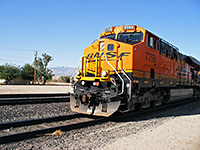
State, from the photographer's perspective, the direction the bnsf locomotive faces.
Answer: facing the viewer and to the left of the viewer
